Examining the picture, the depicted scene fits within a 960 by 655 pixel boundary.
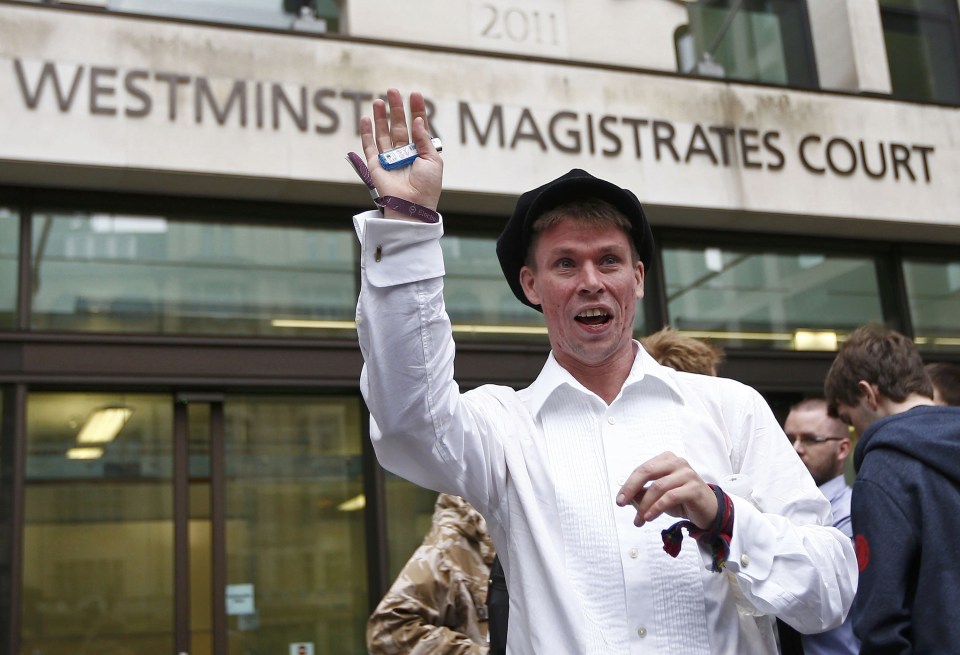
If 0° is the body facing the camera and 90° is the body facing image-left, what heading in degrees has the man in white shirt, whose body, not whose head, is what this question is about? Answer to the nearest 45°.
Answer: approximately 0°

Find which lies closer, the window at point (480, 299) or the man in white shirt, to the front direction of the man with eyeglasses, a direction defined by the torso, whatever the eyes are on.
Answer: the man in white shirt

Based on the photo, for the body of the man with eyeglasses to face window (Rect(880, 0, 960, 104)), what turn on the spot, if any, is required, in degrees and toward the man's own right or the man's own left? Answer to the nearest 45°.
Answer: approximately 135° to the man's own right

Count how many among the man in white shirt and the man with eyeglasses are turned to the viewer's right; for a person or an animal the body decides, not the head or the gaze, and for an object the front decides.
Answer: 0

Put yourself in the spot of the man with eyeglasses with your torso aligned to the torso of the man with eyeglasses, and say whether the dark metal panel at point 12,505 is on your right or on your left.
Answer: on your right

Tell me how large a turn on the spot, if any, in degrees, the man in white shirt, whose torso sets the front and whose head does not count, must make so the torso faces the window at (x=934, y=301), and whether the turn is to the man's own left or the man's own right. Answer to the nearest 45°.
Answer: approximately 180°

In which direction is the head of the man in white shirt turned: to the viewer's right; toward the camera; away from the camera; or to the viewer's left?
toward the camera

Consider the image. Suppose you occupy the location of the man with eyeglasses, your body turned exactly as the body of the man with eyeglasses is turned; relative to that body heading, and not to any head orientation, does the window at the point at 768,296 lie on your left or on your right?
on your right

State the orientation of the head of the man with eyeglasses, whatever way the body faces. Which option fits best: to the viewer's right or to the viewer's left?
to the viewer's left

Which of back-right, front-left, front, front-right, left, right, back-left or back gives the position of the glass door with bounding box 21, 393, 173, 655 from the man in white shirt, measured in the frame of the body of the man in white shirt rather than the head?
back-right

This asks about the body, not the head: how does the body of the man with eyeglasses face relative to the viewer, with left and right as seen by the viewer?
facing the viewer and to the left of the viewer

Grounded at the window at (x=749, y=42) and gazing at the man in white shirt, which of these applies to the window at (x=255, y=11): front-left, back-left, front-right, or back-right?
front-right
